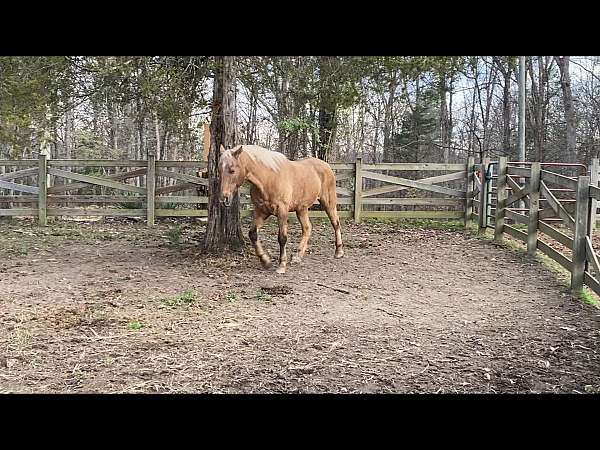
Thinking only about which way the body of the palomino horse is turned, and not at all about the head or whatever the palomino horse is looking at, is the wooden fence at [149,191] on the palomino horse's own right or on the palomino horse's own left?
on the palomino horse's own right

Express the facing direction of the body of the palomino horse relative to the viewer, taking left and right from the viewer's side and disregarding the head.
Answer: facing the viewer and to the left of the viewer

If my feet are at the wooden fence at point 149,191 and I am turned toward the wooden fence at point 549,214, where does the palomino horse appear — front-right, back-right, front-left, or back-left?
front-right

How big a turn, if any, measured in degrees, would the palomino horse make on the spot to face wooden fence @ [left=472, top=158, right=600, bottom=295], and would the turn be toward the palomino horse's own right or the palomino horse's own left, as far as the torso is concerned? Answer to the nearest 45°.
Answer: approximately 135° to the palomino horse's own left
